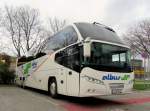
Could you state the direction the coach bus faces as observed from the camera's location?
facing the viewer and to the right of the viewer
